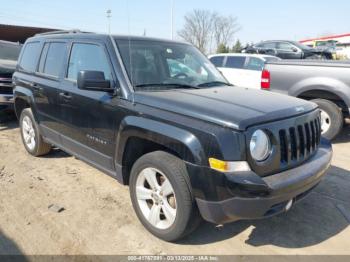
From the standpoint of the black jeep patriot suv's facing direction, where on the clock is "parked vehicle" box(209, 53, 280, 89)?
The parked vehicle is roughly at 8 o'clock from the black jeep patriot suv.

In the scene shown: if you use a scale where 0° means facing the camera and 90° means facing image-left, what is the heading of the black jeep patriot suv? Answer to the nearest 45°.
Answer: approximately 315°

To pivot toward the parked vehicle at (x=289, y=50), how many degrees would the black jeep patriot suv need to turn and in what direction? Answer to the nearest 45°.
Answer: approximately 135° to its left

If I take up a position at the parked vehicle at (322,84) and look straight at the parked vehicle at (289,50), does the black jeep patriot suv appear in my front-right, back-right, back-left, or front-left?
back-left

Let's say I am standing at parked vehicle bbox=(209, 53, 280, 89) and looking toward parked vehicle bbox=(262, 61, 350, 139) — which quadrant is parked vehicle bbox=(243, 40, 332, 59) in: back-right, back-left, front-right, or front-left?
back-left

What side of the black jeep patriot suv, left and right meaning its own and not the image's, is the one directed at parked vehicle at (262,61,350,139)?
left
